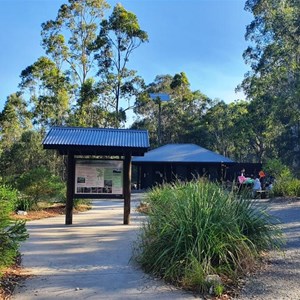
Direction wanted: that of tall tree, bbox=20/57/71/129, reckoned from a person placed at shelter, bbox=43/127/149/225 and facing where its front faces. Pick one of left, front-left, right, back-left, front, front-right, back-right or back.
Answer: back

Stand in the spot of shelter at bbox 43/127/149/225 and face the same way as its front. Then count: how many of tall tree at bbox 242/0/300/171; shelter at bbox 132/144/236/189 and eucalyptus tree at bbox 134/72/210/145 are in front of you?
0

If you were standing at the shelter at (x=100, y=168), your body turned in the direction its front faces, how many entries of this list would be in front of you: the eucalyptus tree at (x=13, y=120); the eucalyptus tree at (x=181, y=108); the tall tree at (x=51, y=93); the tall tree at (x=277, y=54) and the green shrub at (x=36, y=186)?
0

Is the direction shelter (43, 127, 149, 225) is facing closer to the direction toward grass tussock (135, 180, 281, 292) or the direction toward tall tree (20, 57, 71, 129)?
the grass tussock

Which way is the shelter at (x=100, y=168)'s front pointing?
toward the camera

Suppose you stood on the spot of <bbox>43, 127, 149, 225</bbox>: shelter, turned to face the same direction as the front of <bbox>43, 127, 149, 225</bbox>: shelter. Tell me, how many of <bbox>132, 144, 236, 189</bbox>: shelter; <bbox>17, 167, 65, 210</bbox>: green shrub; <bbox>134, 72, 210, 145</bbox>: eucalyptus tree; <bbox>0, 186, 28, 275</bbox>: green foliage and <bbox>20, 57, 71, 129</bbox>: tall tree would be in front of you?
1

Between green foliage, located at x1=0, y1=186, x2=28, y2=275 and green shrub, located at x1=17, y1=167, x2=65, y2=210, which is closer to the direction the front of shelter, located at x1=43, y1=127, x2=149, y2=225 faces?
the green foliage

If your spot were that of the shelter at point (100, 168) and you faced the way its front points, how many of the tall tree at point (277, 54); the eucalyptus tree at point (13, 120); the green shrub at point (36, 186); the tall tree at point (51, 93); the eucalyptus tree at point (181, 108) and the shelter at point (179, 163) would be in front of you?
0

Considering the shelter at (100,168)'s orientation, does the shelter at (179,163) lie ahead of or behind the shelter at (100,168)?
behind

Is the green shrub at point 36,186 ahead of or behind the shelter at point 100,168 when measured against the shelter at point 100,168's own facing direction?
behind

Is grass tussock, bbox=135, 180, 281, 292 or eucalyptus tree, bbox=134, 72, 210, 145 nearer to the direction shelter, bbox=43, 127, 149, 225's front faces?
the grass tussock

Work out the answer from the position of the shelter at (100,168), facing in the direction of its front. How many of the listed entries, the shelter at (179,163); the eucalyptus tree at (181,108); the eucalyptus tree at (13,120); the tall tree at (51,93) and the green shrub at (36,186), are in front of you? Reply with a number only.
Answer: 0

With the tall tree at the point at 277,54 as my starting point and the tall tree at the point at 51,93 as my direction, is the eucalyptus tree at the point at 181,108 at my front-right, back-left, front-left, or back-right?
front-right

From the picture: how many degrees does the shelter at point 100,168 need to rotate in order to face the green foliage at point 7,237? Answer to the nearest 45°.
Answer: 0° — it already faces it

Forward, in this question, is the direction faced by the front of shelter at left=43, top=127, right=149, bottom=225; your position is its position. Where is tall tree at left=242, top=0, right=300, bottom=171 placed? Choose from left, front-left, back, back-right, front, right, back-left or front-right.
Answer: back-left

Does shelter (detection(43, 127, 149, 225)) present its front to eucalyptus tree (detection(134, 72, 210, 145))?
no
